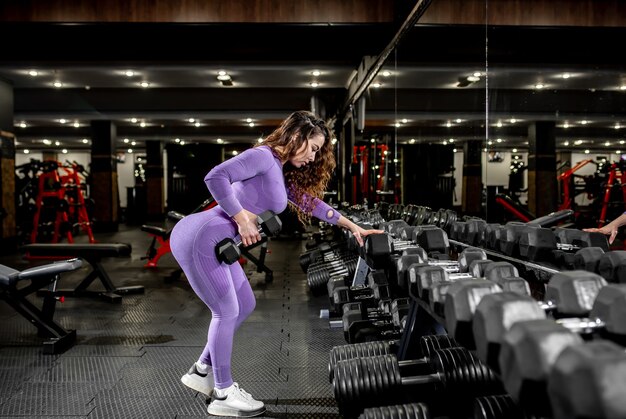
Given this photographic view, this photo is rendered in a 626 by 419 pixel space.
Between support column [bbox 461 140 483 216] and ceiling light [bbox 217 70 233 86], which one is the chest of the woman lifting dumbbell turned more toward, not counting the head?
the support column

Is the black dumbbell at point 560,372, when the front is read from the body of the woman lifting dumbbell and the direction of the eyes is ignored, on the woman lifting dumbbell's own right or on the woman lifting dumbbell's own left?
on the woman lifting dumbbell's own right

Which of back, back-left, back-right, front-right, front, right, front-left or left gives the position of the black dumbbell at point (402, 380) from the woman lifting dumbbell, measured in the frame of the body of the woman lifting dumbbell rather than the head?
front-right

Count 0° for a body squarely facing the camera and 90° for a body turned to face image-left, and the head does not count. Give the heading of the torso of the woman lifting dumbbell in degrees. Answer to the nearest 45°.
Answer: approximately 270°

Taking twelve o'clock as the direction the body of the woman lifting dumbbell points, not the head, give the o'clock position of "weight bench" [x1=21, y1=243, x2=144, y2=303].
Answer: The weight bench is roughly at 8 o'clock from the woman lifting dumbbell.

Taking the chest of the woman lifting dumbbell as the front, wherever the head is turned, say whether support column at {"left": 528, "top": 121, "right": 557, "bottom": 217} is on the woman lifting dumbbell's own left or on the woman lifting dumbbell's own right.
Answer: on the woman lifting dumbbell's own left

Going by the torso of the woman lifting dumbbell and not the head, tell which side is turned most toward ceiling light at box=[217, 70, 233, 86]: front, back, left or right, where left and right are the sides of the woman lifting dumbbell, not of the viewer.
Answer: left
